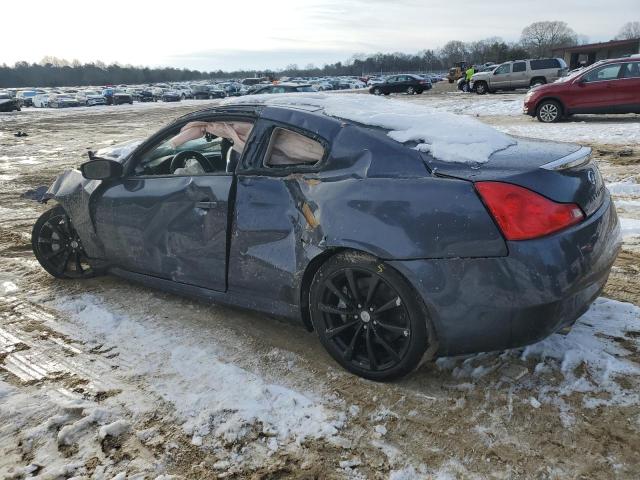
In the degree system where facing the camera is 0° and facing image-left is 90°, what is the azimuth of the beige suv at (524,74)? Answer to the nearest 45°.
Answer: approximately 90°

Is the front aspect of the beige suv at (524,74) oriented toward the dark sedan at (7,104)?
yes

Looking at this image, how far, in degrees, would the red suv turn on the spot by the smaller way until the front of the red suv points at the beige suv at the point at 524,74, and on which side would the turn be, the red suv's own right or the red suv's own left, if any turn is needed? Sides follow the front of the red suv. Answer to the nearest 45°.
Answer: approximately 90° to the red suv's own right

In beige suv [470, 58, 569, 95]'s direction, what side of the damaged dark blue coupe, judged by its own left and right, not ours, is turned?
right

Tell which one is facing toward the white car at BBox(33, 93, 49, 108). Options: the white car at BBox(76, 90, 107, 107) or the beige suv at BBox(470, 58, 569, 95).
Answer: the beige suv

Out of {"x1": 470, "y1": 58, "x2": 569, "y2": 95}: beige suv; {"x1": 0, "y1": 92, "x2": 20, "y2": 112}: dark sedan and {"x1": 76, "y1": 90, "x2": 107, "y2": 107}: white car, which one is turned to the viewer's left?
the beige suv

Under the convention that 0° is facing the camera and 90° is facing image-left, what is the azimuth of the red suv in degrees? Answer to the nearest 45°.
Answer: approximately 90°

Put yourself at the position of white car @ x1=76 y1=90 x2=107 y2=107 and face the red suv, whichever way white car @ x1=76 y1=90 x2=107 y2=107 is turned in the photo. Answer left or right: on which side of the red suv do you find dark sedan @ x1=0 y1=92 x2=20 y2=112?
right

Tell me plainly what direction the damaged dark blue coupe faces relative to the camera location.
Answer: facing away from the viewer and to the left of the viewer
